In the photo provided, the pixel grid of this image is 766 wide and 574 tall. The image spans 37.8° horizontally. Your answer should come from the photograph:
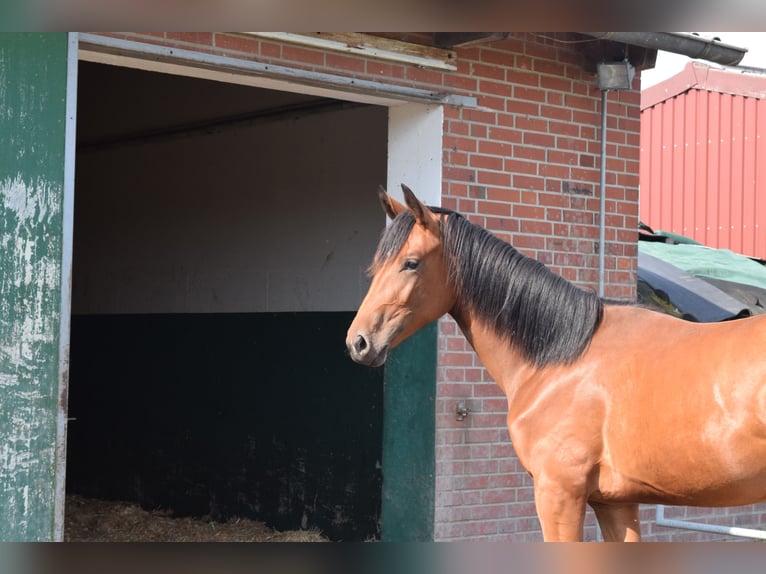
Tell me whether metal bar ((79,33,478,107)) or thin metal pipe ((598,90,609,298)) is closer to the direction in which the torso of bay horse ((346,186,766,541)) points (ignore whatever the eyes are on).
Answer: the metal bar

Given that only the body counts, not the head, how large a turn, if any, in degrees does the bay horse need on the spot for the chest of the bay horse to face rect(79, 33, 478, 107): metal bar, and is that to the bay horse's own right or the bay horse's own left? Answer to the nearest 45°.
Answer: approximately 45° to the bay horse's own right

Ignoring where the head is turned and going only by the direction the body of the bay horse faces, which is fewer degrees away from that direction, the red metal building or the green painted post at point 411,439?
the green painted post

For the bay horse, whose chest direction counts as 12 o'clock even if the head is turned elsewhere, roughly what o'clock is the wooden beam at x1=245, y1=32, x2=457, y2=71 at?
The wooden beam is roughly at 2 o'clock from the bay horse.

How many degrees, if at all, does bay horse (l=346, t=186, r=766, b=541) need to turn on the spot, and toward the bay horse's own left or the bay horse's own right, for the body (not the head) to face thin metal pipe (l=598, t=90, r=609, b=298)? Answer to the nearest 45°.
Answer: approximately 90° to the bay horse's own right

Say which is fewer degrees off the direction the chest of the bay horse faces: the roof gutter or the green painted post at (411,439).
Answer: the green painted post

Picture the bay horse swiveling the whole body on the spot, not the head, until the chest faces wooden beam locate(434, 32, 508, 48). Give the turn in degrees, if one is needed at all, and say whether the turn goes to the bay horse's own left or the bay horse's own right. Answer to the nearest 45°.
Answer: approximately 90° to the bay horse's own right

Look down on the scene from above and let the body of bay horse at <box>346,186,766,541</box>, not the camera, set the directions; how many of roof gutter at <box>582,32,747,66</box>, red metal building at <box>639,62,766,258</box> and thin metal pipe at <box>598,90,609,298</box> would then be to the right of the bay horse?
3

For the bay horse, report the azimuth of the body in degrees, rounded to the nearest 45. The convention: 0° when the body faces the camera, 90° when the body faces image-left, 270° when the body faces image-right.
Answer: approximately 90°
